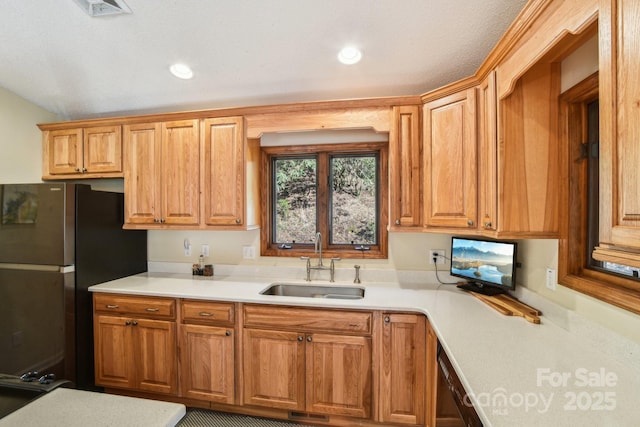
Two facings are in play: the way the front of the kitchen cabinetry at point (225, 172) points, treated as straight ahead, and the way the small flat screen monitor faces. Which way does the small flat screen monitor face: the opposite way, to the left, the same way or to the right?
to the right

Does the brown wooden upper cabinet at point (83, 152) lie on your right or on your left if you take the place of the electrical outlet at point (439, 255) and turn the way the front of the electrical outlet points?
on your right

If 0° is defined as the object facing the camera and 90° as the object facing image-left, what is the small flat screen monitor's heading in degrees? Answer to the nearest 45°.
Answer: approximately 45°

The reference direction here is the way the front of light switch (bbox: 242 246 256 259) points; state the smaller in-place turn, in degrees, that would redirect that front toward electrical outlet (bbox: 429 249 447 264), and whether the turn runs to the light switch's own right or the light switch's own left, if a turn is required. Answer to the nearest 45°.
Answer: approximately 45° to the light switch's own left

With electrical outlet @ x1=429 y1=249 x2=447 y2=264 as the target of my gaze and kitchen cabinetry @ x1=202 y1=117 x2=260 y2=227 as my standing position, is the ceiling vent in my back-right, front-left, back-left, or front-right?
back-right

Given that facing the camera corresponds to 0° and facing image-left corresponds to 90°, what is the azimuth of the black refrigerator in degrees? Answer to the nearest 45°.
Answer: approximately 45°

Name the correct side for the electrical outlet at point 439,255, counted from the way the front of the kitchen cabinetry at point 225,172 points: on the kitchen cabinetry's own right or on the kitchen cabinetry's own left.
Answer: on the kitchen cabinetry's own left

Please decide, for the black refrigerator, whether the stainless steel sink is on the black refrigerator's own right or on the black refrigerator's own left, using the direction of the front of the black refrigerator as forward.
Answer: on the black refrigerator's own left

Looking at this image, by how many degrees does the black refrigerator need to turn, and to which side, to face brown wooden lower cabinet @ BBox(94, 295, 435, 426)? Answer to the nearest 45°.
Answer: approximately 90° to its left
